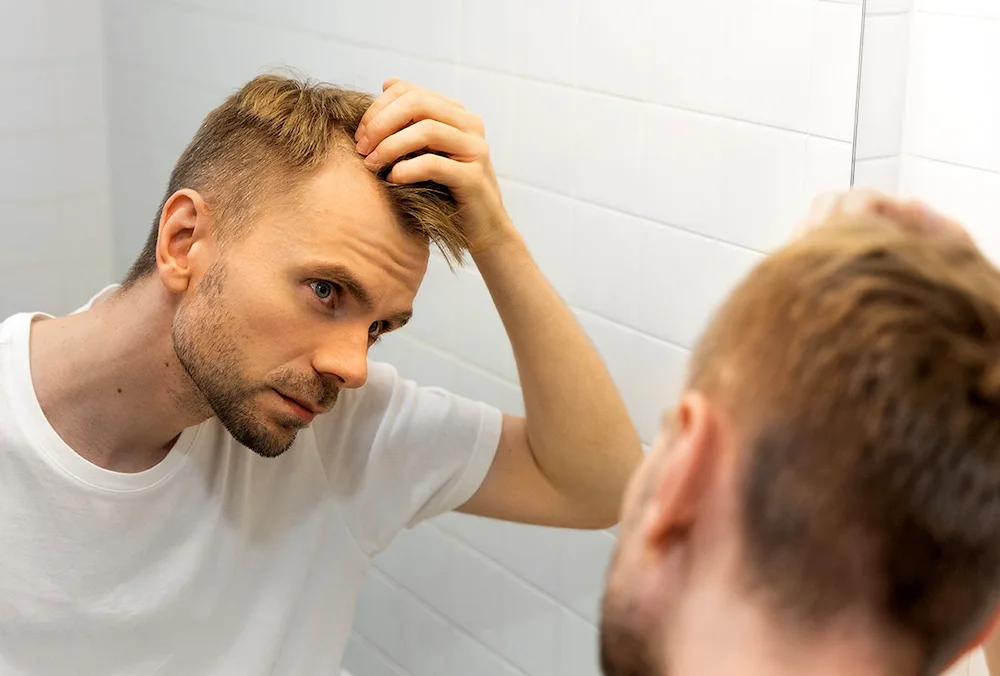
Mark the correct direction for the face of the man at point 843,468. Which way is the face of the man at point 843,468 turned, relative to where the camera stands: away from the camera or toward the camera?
away from the camera

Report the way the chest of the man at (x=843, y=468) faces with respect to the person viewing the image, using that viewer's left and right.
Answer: facing away from the viewer and to the left of the viewer
